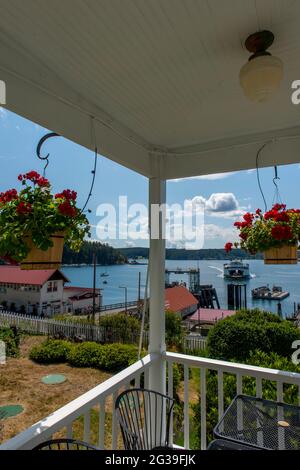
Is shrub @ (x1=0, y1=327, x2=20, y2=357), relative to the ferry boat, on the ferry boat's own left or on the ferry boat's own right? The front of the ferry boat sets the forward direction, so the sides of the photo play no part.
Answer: on the ferry boat's own right

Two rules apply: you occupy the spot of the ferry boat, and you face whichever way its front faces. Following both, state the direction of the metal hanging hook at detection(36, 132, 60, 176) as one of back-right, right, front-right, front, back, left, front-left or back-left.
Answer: front-right

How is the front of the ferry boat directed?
toward the camera

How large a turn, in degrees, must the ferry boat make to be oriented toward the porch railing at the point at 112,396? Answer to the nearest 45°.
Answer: approximately 45° to its right

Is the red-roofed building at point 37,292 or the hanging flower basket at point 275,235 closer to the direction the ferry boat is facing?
the hanging flower basket

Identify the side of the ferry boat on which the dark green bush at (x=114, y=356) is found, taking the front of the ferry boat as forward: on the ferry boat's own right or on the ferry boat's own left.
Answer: on the ferry boat's own right

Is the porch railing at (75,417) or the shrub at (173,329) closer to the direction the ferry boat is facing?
the porch railing

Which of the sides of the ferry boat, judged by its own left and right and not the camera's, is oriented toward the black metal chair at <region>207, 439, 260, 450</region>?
front
